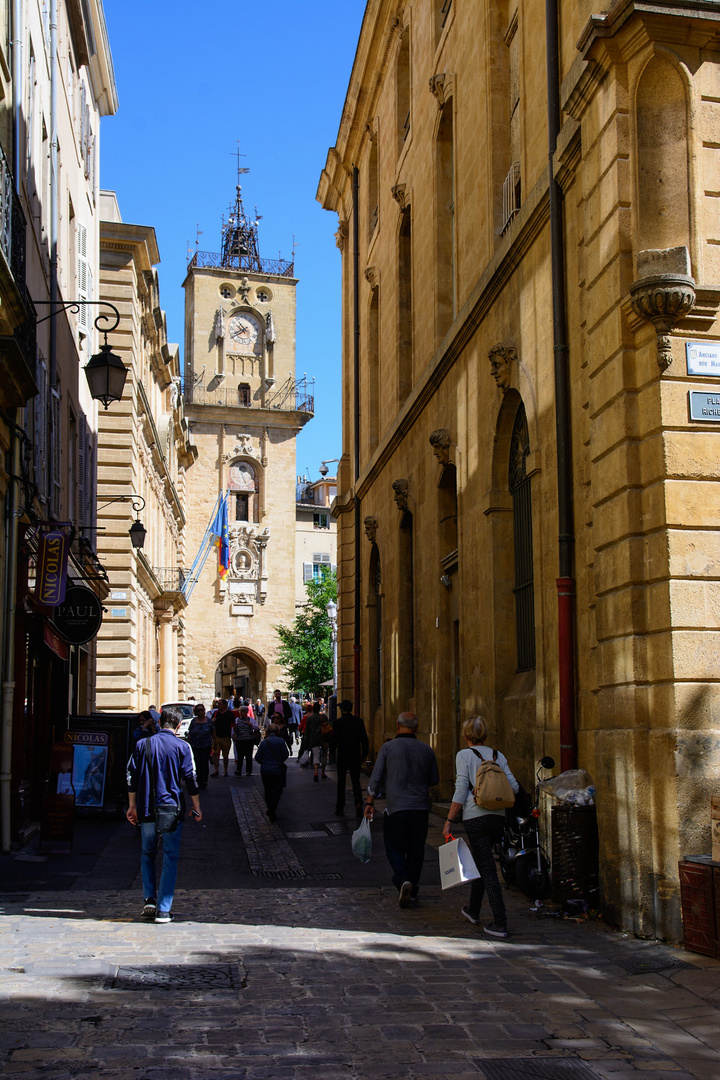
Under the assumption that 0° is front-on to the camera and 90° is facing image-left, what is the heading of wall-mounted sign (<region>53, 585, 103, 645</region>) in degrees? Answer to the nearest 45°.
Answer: approximately 0°

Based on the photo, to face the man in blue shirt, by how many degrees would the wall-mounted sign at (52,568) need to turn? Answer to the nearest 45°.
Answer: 0° — it already faces them

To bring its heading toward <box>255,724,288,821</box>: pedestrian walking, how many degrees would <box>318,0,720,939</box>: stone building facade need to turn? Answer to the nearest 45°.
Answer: approximately 45° to its right

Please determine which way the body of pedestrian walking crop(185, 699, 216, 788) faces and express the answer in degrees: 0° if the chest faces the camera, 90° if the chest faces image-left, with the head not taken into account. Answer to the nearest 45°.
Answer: approximately 0°

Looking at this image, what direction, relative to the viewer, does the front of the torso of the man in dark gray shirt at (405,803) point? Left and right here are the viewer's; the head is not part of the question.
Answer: facing away from the viewer

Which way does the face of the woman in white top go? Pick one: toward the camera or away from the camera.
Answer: away from the camera

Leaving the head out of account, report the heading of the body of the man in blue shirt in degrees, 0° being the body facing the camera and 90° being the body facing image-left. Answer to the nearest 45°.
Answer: approximately 180°

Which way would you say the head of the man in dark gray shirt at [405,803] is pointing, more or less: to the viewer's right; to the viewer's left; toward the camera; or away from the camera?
away from the camera

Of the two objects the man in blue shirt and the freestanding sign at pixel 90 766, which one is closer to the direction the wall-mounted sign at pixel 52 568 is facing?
the man in blue shirt

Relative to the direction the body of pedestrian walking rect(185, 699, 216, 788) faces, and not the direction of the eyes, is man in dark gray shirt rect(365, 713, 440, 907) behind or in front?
in front

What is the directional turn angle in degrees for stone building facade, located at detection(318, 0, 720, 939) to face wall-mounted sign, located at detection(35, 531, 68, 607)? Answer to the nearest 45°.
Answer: approximately 45° to its right

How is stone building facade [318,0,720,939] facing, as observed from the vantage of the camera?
facing to the left of the viewer
